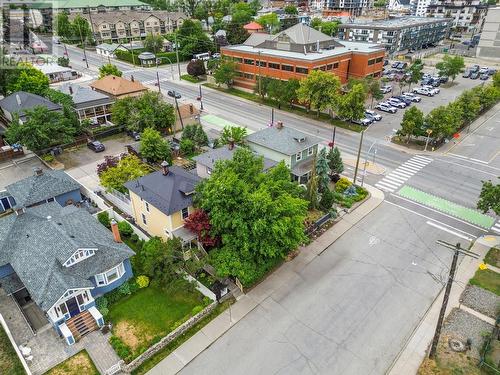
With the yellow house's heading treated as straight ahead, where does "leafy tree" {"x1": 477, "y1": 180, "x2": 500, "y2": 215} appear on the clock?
The leafy tree is roughly at 11 o'clock from the yellow house.

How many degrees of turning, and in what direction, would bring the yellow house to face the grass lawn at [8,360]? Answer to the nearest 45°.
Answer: approximately 90° to its right

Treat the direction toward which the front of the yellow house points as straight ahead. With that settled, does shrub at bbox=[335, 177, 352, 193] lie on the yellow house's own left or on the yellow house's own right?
on the yellow house's own left

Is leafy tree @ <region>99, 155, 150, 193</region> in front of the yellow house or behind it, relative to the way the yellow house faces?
behind

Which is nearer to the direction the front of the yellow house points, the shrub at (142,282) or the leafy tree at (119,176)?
the shrub

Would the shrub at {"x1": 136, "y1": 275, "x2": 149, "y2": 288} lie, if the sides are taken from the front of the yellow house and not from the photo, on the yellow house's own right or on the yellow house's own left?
on the yellow house's own right

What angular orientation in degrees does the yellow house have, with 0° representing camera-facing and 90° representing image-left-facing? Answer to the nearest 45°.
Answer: approximately 315°

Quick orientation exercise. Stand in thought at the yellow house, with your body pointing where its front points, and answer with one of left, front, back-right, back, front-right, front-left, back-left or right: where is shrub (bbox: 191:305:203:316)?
front-right

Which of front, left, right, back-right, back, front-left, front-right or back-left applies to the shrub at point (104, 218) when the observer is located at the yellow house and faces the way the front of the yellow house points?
back

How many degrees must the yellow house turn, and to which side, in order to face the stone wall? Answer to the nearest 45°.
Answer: approximately 45° to its right

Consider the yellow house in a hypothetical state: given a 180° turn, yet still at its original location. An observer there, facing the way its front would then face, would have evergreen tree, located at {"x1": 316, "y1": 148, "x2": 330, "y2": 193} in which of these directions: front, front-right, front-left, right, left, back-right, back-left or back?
back-right

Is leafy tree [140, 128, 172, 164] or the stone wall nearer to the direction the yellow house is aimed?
the stone wall

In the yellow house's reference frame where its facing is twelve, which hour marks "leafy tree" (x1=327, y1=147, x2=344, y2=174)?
The leafy tree is roughly at 10 o'clock from the yellow house.

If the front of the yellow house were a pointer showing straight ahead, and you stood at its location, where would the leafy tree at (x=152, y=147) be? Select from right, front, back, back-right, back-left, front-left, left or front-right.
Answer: back-left
